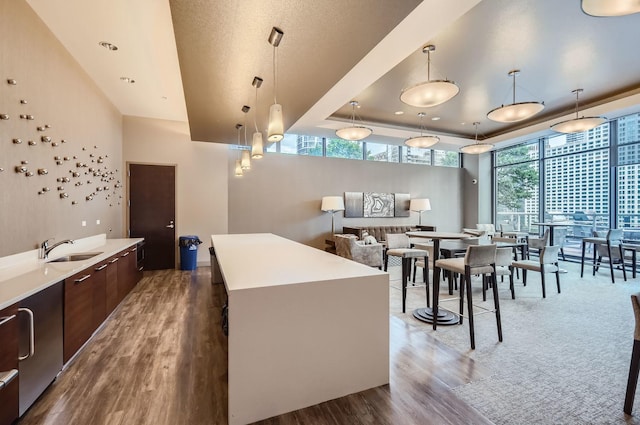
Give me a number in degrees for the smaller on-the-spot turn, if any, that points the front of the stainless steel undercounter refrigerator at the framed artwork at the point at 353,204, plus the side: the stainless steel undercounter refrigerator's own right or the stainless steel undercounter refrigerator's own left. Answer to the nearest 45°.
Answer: approximately 45° to the stainless steel undercounter refrigerator's own left

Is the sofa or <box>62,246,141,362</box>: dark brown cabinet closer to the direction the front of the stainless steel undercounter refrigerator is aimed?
the sofa

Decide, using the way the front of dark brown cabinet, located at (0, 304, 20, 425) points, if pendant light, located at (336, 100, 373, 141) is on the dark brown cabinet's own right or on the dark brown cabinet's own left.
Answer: on the dark brown cabinet's own left

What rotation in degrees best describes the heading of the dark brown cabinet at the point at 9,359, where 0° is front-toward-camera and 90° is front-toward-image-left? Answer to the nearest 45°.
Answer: approximately 315°

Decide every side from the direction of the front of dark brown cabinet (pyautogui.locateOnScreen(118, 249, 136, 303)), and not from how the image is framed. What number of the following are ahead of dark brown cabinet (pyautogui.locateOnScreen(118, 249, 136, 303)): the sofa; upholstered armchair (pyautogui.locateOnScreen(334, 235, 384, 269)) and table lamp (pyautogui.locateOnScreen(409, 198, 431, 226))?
3

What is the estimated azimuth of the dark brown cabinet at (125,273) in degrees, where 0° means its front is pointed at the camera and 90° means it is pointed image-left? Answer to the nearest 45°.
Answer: approximately 270°

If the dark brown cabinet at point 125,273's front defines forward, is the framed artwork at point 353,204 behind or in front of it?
in front

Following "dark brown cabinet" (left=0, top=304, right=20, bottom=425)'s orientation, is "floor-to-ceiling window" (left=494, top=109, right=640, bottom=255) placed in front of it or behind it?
in front

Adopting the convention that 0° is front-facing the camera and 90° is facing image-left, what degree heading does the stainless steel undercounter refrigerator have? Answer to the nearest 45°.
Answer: approximately 315°

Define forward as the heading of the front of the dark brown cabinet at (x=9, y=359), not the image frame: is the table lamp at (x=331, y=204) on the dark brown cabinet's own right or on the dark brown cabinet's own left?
on the dark brown cabinet's own left
